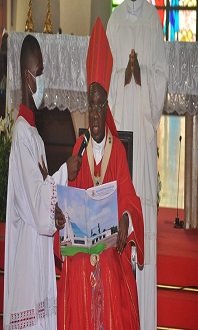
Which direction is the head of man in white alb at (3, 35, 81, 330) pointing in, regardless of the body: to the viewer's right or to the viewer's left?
to the viewer's right

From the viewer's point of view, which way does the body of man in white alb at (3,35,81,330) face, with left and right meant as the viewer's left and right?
facing to the right of the viewer

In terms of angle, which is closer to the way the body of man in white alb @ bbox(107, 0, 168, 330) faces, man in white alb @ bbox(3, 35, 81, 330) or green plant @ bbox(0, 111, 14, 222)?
the man in white alb

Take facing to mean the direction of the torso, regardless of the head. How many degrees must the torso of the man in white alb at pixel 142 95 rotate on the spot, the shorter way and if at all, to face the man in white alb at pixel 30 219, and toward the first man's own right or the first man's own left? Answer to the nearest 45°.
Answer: approximately 45° to the first man's own right

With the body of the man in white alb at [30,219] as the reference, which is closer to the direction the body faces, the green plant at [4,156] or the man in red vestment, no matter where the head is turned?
the man in red vestment

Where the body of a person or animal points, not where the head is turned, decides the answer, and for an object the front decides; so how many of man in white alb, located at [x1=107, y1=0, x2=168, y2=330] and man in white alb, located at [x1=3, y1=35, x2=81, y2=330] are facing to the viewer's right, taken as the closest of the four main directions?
1

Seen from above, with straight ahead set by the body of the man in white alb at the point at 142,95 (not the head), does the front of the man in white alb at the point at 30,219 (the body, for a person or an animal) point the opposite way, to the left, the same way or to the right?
to the left
